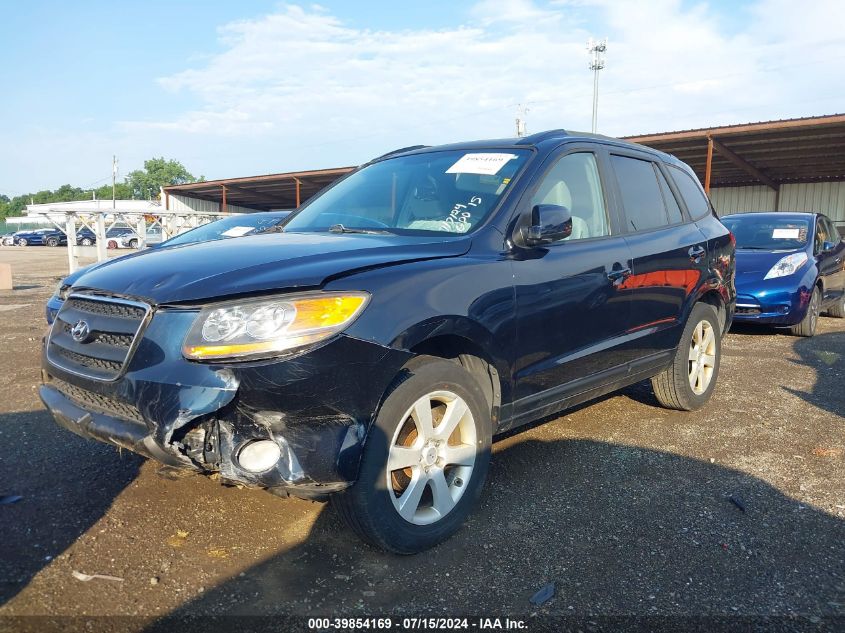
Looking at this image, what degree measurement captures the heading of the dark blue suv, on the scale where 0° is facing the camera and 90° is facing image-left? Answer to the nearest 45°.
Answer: approximately 45°

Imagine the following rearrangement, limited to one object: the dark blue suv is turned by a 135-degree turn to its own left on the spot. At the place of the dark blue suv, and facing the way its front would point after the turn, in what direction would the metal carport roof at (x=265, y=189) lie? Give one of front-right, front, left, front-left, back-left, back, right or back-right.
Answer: left

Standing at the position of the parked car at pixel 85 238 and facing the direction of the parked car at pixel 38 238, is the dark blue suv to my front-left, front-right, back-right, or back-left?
back-left

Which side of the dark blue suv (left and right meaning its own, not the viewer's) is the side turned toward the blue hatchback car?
back

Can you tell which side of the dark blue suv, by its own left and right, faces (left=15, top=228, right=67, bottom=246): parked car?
right
